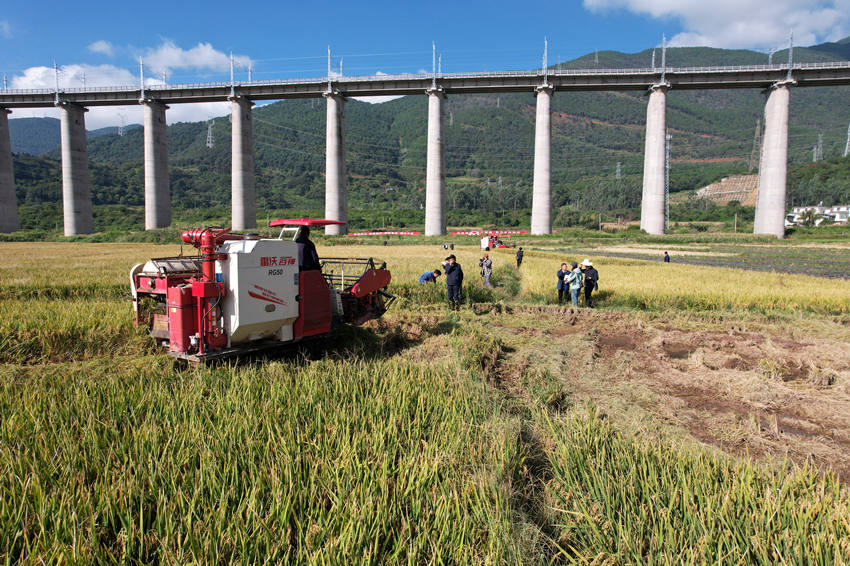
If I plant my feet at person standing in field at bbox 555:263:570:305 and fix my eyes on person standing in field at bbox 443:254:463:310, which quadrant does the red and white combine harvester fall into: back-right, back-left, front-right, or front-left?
front-left

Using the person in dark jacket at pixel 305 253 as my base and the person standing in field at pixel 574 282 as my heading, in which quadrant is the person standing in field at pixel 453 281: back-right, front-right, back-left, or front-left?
front-left

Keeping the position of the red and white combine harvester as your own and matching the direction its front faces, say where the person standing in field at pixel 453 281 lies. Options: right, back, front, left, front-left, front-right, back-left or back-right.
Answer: front

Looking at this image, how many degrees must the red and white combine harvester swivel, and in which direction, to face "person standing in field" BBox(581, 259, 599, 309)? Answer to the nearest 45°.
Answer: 0° — it already faces them

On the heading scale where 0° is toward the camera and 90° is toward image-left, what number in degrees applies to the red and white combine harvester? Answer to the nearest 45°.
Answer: approximately 225°

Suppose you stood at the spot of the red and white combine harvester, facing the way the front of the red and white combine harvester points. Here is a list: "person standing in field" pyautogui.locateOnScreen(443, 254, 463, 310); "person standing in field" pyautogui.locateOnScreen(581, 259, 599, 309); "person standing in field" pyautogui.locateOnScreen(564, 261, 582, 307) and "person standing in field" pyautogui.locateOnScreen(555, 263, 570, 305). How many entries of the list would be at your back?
0

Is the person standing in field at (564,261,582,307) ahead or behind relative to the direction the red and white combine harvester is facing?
ahead

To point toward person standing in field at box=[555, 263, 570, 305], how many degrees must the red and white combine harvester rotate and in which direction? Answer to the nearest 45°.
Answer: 0° — it already faces them

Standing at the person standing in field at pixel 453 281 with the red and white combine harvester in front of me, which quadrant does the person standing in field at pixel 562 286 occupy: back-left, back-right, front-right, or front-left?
back-left
